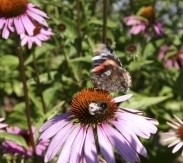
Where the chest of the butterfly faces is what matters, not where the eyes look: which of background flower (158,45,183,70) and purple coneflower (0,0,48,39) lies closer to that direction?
the purple coneflower

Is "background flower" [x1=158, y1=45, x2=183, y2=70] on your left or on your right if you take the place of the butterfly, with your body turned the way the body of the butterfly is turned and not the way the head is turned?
on your right

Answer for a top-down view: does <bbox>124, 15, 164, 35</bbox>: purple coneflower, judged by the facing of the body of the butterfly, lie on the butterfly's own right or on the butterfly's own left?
on the butterfly's own right
